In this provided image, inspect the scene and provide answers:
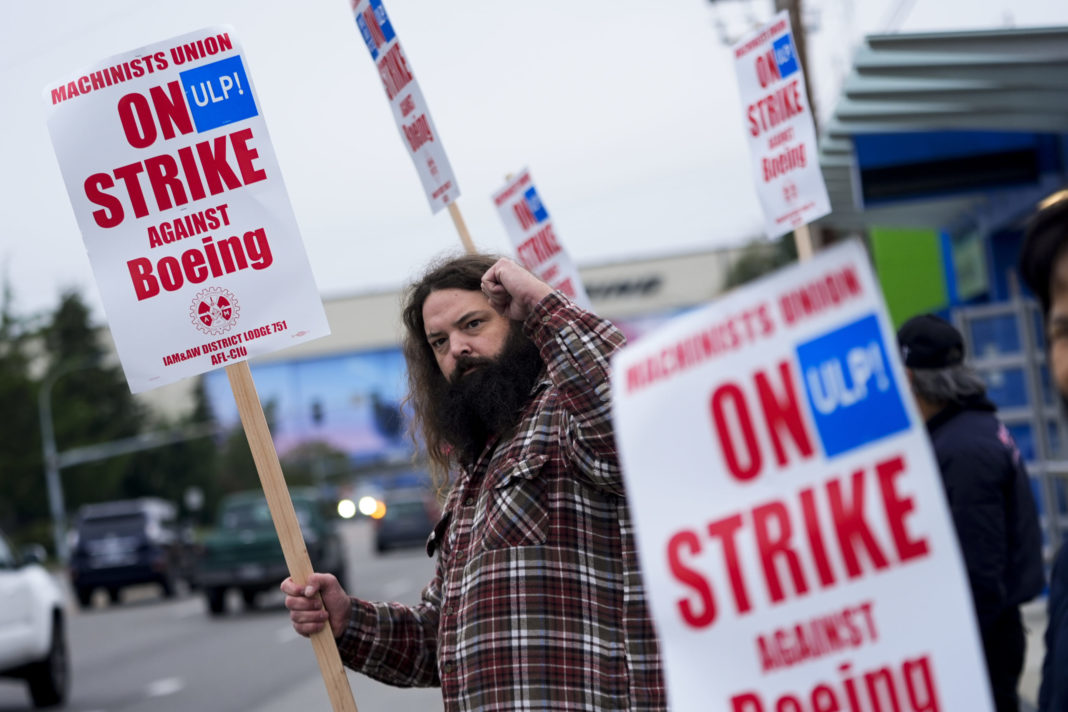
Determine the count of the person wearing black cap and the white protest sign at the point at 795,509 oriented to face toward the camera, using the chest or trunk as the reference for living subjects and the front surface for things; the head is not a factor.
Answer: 1

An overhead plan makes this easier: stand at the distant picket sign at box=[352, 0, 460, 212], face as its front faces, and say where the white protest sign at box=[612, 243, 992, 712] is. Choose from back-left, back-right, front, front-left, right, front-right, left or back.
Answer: front-left

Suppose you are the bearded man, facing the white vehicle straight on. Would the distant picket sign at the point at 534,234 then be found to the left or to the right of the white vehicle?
right

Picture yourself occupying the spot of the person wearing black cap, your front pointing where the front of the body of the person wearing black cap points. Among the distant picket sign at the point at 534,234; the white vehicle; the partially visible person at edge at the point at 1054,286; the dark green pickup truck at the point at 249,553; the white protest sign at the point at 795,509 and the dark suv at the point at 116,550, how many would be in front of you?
4

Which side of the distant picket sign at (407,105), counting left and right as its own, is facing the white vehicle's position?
right

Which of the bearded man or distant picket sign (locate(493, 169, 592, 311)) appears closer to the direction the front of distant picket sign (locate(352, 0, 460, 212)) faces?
the bearded man

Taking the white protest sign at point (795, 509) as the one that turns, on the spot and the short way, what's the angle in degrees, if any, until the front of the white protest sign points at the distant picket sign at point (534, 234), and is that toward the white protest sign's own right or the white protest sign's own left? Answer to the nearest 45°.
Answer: approximately 180°

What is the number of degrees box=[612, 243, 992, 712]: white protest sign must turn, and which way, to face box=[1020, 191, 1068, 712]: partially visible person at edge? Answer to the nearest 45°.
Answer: approximately 135° to its left

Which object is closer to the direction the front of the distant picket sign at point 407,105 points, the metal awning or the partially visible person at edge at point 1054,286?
the partially visible person at edge

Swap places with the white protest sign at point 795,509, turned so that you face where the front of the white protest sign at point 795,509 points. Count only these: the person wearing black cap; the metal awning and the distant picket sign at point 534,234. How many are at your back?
3
